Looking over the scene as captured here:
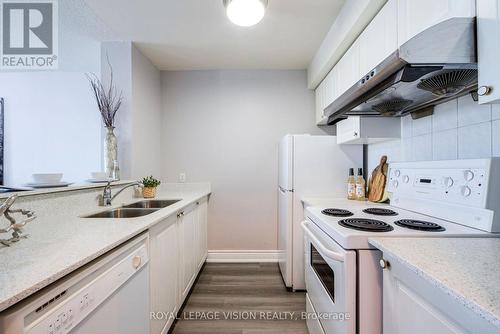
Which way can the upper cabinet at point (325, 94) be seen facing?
to the viewer's left

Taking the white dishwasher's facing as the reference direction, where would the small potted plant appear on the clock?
The small potted plant is roughly at 8 o'clock from the white dishwasher.

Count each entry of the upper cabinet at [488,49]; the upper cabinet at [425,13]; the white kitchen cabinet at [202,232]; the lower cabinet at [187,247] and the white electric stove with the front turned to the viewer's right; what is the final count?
2

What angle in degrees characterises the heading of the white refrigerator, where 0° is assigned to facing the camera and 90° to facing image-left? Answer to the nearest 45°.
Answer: approximately 90°

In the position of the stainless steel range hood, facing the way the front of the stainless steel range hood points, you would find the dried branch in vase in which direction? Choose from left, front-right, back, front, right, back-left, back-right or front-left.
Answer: front-right

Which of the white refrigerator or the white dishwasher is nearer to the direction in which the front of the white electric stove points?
the white dishwasher

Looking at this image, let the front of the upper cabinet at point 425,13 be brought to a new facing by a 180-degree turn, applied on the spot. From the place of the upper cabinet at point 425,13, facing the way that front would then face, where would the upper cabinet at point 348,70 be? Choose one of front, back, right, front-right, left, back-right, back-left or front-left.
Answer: left

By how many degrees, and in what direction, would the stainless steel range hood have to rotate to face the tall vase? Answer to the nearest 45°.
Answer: approximately 45° to its right

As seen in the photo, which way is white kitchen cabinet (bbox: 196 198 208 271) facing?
to the viewer's right

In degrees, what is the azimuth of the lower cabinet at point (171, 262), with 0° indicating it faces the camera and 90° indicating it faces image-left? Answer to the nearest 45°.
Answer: approximately 270°

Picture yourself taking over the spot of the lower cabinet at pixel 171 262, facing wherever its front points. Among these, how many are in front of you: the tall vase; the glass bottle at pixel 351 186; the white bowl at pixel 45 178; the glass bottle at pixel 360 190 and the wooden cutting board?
3
